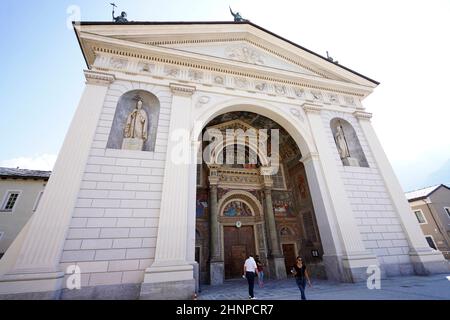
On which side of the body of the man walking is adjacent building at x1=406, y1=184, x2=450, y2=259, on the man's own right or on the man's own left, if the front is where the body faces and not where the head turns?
on the man's own right

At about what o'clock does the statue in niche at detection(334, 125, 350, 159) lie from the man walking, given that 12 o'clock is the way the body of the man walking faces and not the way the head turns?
The statue in niche is roughly at 2 o'clock from the man walking.

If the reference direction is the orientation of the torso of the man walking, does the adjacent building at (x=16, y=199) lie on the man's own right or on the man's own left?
on the man's own left

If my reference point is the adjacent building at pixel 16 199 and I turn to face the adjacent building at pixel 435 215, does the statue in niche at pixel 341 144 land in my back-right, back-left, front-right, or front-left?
front-right
